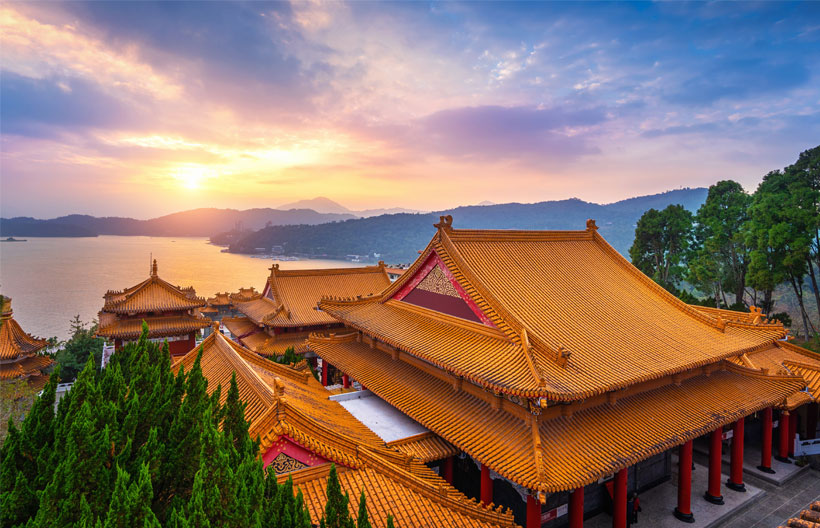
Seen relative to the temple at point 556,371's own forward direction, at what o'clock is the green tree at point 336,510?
The green tree is roughly at 2 o'clock from the temple.

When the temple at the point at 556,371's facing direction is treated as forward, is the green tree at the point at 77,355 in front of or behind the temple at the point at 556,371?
behind

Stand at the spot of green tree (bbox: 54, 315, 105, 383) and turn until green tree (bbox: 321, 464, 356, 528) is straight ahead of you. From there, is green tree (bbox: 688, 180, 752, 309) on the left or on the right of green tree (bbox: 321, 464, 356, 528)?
left

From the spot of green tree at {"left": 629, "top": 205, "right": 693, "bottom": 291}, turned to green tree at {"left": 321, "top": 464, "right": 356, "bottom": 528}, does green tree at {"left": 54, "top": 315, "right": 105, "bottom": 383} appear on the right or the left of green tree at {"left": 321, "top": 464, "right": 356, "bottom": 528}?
right

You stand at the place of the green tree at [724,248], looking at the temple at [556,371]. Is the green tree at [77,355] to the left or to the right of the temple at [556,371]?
right

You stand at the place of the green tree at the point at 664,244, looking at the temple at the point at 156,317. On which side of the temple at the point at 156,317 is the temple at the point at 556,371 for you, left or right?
left

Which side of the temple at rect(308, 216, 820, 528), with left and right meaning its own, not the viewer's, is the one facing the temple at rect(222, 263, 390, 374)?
back

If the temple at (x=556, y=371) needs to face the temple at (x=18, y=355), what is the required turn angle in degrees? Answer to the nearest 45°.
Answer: approximately 135° to its right

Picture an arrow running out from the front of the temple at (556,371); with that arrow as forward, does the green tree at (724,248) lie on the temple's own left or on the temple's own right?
on the temple's own left

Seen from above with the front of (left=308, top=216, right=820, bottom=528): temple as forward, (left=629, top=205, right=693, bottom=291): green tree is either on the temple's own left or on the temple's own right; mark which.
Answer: on the temple's own left
